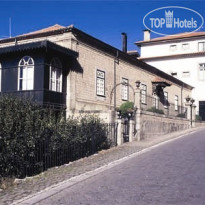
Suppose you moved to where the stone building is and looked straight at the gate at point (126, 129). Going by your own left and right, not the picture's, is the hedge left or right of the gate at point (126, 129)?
right

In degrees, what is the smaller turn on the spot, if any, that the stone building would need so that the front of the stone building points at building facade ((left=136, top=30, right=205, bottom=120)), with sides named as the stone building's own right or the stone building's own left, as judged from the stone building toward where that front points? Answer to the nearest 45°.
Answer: approximately 90° to the stone building's own left

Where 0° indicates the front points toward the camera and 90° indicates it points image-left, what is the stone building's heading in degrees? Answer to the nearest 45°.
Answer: approximately 315°

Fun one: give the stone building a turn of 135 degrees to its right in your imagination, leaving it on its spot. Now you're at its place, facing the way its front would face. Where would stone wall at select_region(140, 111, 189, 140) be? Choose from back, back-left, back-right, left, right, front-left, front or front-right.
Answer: back

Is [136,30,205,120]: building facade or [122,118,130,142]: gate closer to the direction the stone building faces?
the gate

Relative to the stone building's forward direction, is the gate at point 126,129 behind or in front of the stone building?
in front

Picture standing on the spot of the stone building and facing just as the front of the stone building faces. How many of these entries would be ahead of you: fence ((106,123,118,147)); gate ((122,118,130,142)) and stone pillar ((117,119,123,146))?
3

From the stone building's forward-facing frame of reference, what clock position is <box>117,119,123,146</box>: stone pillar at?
The stone pillar is roughly at 12 o'clock from the stone building.

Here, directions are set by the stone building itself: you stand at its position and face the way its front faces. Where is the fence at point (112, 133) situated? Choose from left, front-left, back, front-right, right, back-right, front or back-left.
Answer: front

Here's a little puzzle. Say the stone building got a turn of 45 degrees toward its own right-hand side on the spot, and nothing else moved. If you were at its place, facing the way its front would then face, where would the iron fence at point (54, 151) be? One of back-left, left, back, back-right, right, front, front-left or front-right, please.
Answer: front

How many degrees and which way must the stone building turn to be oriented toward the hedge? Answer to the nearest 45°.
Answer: approximately 45° to its right
